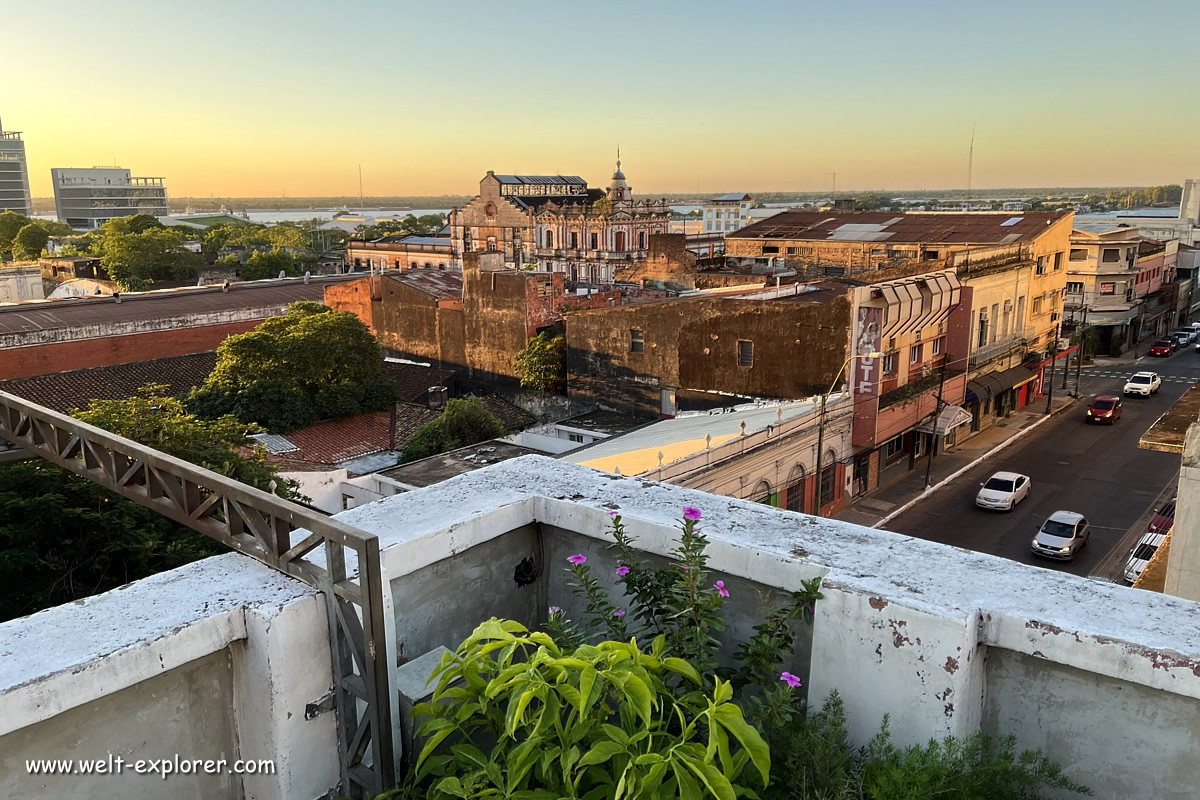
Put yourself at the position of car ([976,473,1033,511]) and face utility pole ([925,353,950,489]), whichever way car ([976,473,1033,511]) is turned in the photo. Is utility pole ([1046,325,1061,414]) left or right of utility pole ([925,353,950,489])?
right

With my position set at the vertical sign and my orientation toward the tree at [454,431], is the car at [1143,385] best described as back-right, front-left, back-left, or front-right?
back-right

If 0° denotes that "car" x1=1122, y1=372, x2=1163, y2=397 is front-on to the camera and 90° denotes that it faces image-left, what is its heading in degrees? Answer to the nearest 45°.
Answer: approximately 45°

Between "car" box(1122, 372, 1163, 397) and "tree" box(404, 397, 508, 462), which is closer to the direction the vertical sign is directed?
the tree

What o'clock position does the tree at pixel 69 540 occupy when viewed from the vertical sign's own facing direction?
The tree is roughly at 1 o'clock from the vertical sign.

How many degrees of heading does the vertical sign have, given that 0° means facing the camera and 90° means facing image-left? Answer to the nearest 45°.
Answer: approximately 0°
